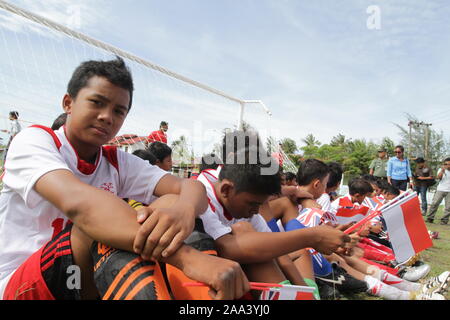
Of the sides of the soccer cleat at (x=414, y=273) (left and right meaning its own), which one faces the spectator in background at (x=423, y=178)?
left

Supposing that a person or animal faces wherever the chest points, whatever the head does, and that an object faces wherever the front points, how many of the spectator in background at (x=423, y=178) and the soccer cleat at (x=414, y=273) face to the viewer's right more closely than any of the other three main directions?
1

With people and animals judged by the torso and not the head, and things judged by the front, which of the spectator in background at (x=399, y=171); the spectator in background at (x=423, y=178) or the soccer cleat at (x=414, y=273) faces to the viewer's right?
the soccer cleat

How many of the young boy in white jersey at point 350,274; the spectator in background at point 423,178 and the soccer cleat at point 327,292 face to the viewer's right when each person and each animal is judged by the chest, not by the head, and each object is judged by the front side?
2

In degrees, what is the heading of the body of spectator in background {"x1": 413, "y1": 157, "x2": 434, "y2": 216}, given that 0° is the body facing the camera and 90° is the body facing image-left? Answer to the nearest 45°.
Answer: approximately 45°

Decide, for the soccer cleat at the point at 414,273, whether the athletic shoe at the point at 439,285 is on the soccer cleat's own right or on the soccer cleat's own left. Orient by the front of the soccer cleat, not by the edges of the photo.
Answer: on the soccer cleat's own right

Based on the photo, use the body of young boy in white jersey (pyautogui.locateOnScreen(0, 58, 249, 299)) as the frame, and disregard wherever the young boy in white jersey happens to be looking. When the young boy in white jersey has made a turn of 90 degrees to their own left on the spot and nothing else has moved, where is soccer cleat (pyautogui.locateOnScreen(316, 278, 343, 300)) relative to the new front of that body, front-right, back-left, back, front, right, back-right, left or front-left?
front

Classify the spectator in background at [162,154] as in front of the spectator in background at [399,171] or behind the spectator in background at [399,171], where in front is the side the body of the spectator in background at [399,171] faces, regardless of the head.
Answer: in front

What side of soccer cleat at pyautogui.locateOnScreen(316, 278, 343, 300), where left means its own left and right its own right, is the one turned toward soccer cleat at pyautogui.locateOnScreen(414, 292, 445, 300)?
front

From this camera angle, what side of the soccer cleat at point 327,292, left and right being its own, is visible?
right

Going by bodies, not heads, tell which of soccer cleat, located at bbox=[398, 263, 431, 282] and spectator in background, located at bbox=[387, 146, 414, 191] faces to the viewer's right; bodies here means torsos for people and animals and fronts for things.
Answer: the soccer cleat

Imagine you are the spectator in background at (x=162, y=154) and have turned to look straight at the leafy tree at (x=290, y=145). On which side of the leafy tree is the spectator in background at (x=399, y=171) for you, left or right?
right

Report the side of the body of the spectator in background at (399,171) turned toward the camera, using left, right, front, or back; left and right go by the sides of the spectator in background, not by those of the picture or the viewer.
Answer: front

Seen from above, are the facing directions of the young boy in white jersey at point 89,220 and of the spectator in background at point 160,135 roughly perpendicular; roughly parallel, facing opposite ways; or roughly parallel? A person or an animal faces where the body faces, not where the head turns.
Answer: roughly parallel

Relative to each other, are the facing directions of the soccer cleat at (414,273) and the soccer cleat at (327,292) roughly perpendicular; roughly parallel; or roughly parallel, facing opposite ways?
roughly parallel

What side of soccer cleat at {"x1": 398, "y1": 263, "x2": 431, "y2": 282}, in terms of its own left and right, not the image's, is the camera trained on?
right

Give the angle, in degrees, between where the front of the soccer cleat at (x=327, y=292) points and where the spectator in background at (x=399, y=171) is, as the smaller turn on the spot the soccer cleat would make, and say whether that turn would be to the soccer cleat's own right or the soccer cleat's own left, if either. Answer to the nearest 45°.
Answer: approximately 90° to the soccer cleat's own left

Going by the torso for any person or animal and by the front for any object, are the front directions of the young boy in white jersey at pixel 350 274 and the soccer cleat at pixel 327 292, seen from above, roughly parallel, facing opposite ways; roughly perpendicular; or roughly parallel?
roughly parallel
